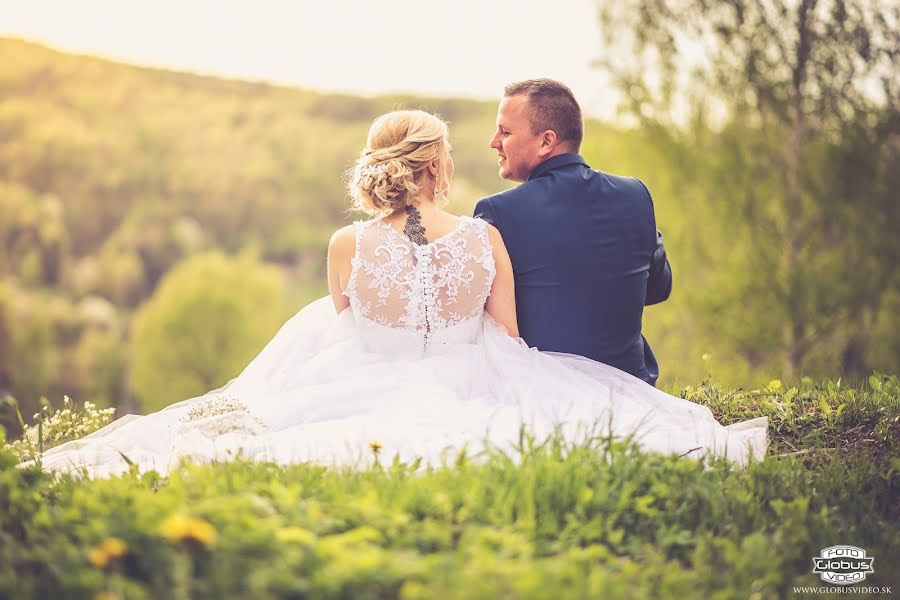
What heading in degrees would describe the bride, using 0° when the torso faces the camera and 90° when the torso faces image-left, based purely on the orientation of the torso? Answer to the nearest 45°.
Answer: approximately 180°

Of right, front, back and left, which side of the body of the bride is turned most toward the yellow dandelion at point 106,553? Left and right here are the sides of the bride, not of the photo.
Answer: back

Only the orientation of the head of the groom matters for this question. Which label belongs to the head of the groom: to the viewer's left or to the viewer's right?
to the viewer's left

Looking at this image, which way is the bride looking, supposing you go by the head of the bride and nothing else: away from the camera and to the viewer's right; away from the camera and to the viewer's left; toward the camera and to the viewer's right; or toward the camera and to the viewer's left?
away from the camera and to the viewer's right

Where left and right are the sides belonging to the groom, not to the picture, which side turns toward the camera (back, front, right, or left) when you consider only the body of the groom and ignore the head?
back

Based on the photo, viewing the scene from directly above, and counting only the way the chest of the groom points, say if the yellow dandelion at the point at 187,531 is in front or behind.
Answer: behind
